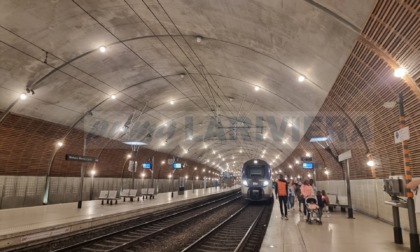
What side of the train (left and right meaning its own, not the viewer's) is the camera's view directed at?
front

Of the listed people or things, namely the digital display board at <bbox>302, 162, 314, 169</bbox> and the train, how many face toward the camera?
2

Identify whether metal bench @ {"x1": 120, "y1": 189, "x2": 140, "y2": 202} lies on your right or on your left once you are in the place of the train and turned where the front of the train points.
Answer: on your right

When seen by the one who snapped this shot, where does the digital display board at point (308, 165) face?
facing the viewer

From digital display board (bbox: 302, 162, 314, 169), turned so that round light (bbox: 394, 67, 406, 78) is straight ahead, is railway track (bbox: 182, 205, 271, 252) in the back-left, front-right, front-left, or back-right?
front-right

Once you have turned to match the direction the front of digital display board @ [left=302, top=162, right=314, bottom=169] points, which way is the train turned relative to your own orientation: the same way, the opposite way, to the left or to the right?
the same way

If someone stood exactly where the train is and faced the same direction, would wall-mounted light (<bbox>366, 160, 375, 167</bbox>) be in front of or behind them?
in front

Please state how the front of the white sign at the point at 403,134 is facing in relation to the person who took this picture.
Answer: facing the viewer and to the left of the viewer

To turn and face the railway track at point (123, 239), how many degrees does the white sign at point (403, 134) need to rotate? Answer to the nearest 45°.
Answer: approximately 45° to its right

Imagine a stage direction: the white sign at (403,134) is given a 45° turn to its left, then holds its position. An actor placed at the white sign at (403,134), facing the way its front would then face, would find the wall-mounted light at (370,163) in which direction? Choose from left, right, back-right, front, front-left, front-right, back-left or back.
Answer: back

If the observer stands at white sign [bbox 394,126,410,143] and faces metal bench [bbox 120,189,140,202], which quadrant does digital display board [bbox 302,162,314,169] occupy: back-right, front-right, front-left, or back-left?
front-right

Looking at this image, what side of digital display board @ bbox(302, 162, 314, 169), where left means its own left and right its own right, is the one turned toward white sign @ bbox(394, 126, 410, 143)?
front
